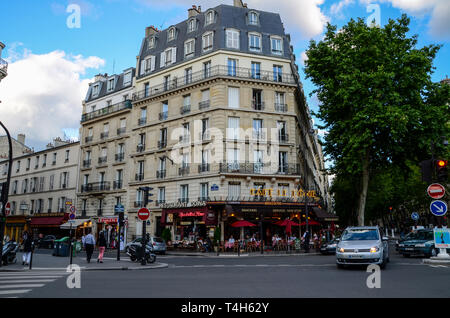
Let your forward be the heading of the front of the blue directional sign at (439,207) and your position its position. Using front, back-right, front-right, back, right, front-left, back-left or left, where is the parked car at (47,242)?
right

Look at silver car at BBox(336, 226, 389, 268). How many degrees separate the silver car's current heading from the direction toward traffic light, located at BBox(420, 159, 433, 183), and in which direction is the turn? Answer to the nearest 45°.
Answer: approximately 135° to its left

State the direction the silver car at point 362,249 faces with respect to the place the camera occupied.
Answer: facing the viewer

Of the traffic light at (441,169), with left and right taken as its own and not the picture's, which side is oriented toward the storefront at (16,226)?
right

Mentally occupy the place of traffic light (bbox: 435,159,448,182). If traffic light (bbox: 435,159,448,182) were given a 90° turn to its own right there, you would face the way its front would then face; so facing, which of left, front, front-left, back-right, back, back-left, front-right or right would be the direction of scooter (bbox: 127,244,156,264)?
front

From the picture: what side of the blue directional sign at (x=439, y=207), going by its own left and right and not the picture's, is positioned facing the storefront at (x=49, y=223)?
right
